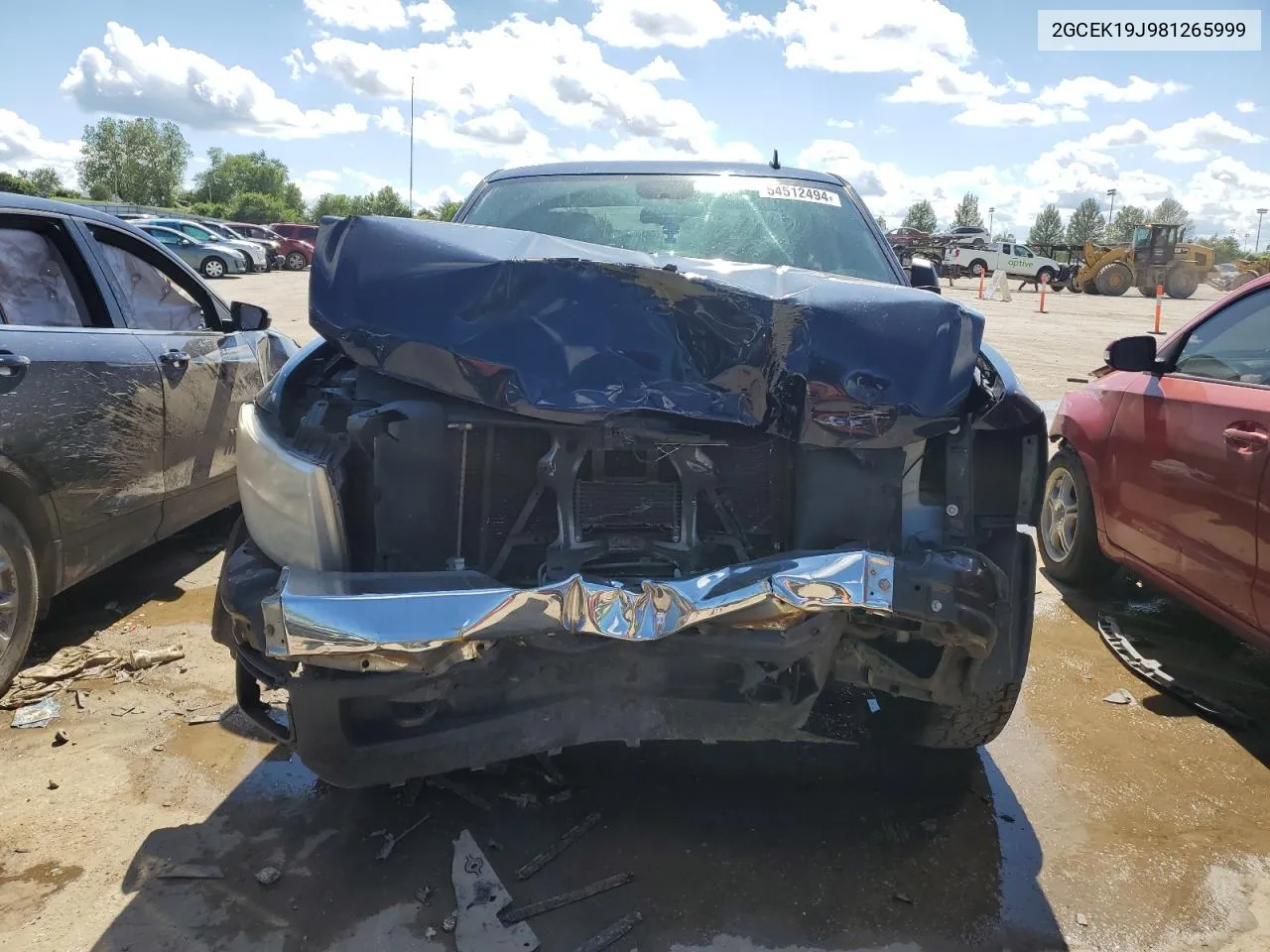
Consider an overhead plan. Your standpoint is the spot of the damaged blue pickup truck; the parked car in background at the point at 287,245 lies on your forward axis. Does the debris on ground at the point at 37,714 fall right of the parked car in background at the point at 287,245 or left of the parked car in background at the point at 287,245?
left

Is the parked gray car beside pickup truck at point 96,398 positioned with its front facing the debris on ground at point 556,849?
no

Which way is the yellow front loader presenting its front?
to the viewer's left

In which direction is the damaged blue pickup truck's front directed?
toward the camera

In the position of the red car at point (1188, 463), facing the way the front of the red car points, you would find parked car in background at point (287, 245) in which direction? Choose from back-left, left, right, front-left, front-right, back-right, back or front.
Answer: front

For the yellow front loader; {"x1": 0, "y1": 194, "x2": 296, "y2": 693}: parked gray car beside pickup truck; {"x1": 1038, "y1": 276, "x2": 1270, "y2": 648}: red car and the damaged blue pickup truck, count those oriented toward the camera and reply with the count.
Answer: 1

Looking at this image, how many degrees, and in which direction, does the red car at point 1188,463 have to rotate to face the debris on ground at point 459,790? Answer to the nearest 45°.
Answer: approximately 90° to its left

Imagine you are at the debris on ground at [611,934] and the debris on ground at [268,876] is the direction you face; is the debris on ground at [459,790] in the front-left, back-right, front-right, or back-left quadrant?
front-right

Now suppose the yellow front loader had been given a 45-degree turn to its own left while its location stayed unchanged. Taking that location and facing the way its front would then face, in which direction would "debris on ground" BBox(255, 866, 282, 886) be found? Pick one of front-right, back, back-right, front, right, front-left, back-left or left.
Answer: front-left

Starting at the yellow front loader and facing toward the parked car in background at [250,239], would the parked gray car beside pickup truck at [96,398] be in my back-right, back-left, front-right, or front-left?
front-left

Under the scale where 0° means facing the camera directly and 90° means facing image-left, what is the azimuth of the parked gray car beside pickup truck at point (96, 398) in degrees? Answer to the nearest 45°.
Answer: approximately 225°
